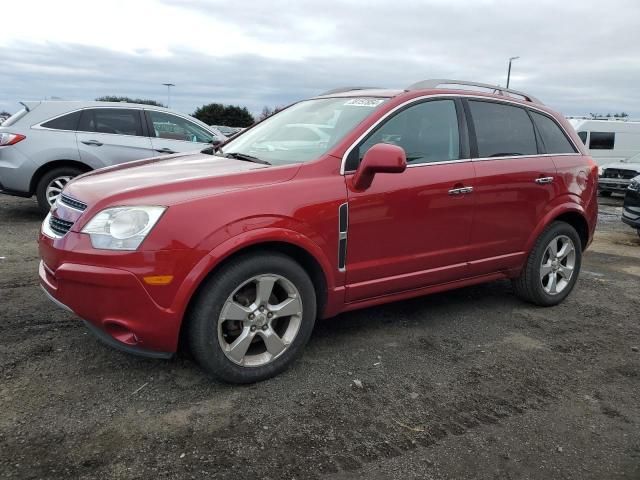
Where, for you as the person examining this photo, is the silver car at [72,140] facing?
facing to the right of the viewer

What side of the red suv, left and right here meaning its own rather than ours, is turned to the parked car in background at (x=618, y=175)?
back

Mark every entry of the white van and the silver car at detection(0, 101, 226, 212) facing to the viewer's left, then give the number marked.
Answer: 1

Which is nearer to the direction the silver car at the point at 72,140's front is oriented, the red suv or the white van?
the white van

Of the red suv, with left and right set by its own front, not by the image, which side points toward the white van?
back

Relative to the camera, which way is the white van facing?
to the viewer's left

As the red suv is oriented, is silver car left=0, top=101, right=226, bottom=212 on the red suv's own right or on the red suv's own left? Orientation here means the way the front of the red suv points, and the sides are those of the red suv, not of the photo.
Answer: on the red suv's own right

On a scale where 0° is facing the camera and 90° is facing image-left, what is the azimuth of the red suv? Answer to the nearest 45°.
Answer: approximately 45°

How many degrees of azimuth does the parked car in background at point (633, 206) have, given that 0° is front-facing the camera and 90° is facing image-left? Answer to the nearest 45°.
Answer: approximately 45°
